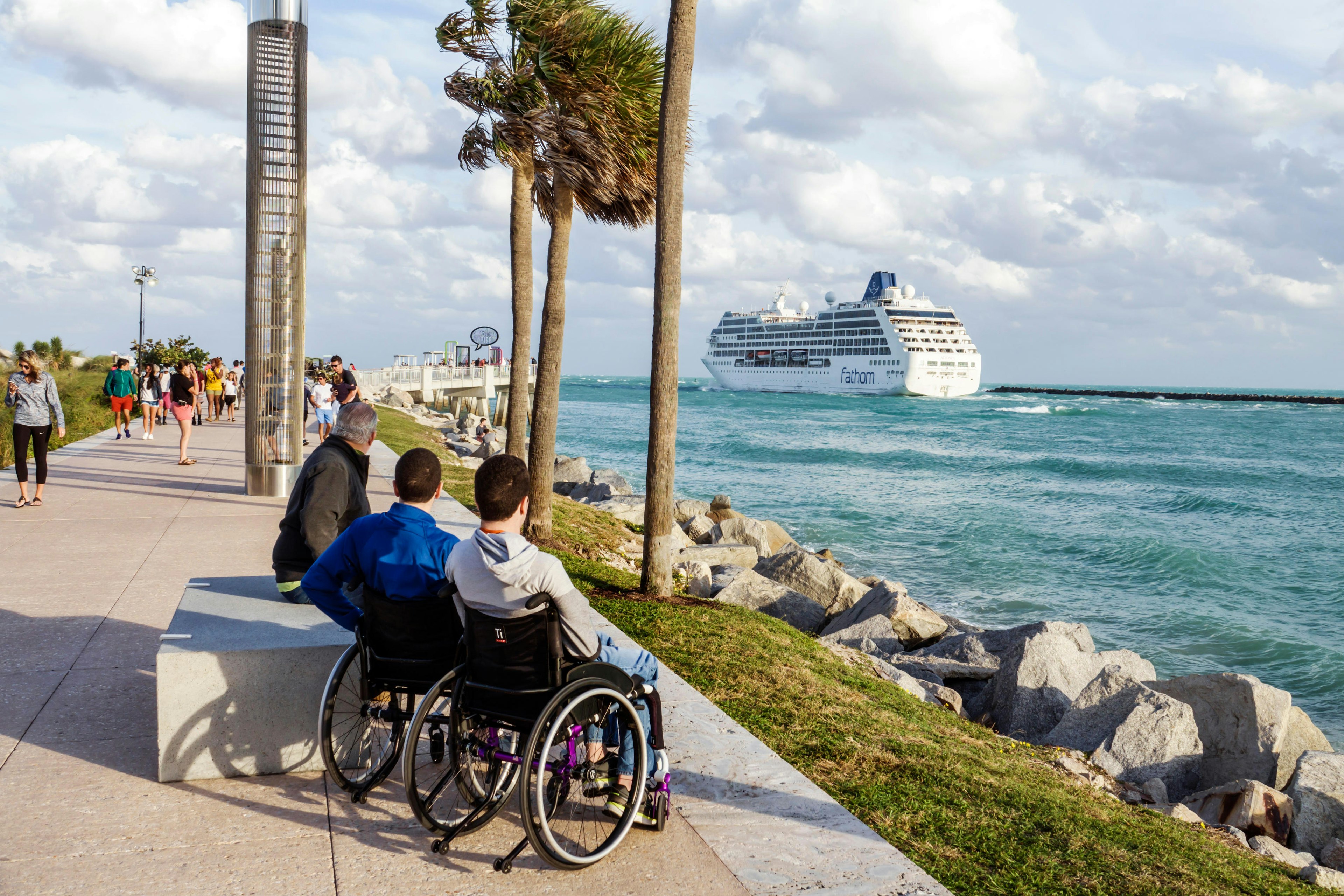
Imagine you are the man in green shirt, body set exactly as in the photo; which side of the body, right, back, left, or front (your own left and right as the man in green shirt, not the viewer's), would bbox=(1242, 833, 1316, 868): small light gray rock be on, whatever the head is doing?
front

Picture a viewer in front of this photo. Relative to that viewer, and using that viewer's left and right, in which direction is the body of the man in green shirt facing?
facing the viewer

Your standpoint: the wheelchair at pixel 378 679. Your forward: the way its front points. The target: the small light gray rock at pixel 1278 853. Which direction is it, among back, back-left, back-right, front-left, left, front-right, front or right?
front-right

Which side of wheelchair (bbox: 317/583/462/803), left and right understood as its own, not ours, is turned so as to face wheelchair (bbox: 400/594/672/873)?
right

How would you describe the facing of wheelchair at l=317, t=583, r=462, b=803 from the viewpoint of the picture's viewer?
facing away from the viewer and to the right of the viewer

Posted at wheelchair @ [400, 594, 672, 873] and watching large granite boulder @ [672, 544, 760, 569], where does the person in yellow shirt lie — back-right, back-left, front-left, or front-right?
front-left

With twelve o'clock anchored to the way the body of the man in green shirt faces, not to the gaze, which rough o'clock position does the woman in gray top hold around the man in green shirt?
The woman in gray top is roughly at 12 o'clock from the man in green shirt.

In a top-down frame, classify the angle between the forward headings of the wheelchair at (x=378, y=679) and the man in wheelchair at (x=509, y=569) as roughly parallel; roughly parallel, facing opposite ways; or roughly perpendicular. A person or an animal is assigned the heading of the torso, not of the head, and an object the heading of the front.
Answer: roughly parallel

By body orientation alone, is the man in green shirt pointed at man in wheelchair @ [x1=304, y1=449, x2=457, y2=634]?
yes

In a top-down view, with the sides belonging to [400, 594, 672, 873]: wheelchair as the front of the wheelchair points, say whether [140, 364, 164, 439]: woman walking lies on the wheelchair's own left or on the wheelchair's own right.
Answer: on the wheelchair's own left

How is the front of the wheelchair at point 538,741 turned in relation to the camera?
facing away from the viewer and to the right of the viewer

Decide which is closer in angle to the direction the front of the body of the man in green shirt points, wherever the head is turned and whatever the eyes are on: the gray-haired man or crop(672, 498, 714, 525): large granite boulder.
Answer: the gray-haired man

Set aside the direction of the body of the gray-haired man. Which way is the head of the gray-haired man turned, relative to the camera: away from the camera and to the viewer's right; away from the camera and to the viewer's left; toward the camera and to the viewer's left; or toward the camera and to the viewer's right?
away from the camera and to the viewer's right

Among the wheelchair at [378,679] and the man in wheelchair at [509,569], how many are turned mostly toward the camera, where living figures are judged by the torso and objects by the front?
0

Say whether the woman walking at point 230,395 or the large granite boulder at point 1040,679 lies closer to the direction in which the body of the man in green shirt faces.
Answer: the large granite boulder

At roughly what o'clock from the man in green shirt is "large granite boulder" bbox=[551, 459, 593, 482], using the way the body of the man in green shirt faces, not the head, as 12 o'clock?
The large granite boulder is roughly at 9 o'clock from the man in green shirt.

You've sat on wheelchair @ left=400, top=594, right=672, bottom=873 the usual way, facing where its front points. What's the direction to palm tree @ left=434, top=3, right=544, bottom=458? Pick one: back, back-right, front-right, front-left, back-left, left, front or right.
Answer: front-left

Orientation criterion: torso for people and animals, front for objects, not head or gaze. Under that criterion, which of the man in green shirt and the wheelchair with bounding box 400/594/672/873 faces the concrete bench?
the man in green shirt

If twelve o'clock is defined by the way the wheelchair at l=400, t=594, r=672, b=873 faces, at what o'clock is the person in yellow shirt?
The person in yellow shirt is roughly at 10 o'clock from the wheelchair.
